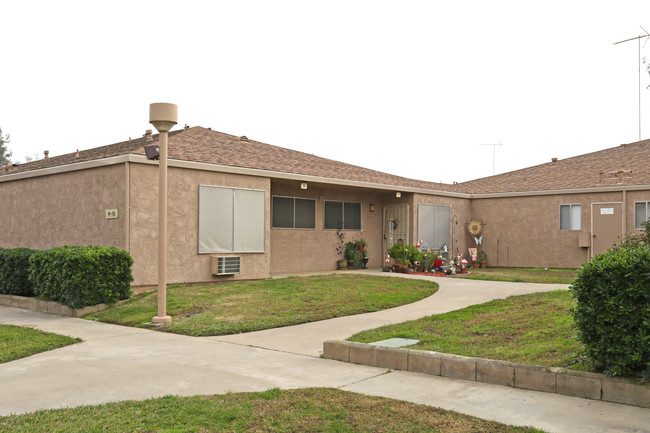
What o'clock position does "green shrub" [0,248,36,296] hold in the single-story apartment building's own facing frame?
The green shrub is roughly at 3 o'clock from the single-story apartment building.

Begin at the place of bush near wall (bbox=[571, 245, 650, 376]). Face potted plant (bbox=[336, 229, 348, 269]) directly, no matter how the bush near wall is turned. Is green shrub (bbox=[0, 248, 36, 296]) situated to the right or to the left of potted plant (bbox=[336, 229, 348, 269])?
left

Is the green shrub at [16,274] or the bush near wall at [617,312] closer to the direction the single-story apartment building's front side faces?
the bush near wall

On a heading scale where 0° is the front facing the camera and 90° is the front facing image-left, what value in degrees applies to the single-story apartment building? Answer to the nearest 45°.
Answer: approximately 315°

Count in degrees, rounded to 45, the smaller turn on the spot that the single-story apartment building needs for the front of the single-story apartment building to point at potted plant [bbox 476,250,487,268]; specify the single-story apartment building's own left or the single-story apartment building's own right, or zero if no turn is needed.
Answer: approximately 90° to the single-story apartment building's own left
